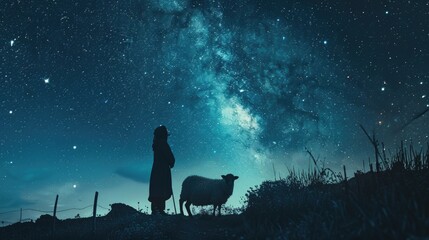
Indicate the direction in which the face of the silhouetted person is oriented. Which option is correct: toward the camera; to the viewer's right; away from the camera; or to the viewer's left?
to the viewer's right

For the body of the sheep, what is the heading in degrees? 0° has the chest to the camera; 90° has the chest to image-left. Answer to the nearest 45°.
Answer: approximately 270°

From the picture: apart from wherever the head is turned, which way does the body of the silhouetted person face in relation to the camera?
to the viewer's right
